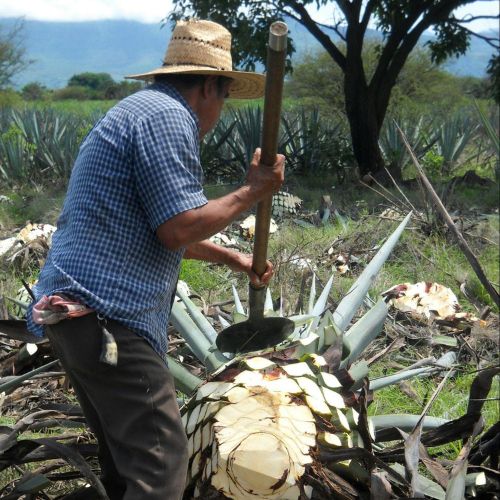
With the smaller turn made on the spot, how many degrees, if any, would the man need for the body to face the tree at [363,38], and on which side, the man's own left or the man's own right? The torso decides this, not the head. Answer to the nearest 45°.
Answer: approximately 45° to the man's own left

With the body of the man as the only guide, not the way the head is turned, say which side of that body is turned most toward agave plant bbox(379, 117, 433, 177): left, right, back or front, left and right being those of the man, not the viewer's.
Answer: front

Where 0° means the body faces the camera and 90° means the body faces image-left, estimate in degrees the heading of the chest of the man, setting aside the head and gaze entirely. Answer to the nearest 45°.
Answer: approximately 225°
